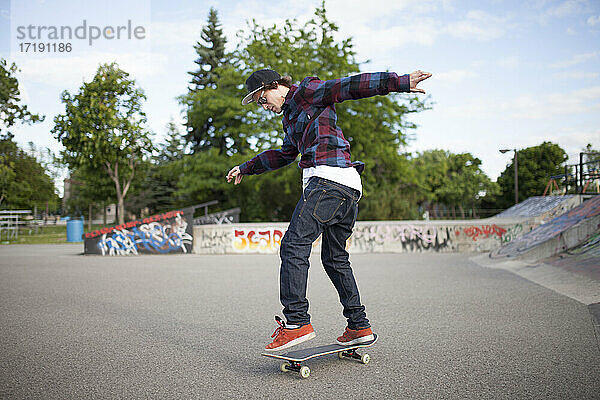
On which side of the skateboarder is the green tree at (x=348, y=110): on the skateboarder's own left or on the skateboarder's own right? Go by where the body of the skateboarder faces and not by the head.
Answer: on the skateboarder's own right

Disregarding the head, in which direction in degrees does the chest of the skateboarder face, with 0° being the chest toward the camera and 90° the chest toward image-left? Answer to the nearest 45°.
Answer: approximately 90°

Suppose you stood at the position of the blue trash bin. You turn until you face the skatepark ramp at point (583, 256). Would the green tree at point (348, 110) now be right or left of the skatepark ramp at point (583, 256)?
left

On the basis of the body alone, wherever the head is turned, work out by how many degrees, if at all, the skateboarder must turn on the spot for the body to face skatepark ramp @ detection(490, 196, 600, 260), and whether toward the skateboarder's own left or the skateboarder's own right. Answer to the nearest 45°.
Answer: approximately 135° to the skateboarder's own right

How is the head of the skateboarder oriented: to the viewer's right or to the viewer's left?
to the viewer's left

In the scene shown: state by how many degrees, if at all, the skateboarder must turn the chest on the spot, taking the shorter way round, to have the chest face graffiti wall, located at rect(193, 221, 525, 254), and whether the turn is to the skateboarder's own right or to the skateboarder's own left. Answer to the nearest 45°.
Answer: approximately 90° to the skateboarder's own right

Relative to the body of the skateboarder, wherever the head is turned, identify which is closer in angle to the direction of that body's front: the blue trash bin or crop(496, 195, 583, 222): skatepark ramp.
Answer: the blue trash bin

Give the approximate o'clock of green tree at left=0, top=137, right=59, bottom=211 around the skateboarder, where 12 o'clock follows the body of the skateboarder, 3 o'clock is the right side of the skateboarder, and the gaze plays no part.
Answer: The green tree is roughly at 2 o'clock from the skateboarder.
